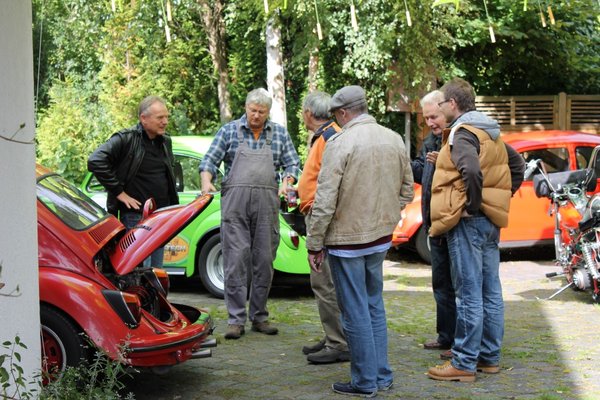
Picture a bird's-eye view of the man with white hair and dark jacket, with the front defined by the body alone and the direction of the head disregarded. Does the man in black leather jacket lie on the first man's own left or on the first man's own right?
on the first man's own right

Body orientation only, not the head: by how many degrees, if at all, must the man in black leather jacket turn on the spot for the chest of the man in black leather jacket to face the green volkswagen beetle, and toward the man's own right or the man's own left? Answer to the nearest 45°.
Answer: approximately 135° to the man's own left

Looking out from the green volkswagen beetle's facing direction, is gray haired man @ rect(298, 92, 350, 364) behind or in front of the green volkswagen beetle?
behind

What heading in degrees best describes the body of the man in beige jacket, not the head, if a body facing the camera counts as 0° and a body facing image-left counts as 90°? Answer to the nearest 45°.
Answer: approximately 135°

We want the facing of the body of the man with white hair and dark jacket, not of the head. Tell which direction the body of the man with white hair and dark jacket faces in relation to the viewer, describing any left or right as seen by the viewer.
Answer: facing the viewer and to the left of the viewer

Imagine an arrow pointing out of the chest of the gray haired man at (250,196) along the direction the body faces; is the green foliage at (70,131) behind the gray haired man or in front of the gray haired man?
behind

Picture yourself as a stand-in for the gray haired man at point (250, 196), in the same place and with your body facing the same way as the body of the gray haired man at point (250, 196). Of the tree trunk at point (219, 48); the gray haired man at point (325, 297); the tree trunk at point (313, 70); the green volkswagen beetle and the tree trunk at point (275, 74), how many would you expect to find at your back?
4

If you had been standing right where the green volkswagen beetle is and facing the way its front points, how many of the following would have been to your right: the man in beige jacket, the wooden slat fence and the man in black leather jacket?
1

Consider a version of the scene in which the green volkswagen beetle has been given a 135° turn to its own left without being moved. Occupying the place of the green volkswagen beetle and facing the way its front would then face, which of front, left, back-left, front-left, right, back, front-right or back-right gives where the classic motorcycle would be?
left

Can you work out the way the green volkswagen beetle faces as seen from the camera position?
facing away from the viewer and to the left of the viewer

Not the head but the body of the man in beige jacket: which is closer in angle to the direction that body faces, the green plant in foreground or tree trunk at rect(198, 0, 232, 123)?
the tree trunk

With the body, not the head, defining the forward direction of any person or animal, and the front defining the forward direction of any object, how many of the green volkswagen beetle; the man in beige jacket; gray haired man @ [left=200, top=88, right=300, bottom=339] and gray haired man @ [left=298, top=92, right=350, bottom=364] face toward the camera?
1

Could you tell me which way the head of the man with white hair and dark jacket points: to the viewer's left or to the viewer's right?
to the viewer's left

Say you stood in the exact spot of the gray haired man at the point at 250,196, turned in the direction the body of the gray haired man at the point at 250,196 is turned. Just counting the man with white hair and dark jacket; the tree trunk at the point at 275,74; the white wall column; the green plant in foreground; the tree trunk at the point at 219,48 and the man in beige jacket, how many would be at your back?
2
